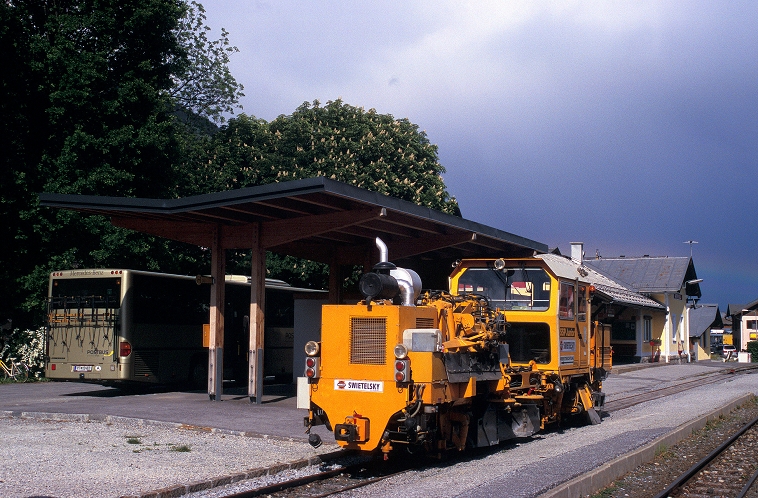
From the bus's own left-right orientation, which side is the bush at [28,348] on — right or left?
on its left

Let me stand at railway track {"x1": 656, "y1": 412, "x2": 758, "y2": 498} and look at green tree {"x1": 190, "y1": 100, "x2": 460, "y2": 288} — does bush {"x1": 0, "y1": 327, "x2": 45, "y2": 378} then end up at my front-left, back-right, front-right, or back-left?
front-left

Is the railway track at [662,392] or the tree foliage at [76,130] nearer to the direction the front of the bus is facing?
the railway track

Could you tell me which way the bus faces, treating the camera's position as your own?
facing away from the viewer and to the right of the viewer

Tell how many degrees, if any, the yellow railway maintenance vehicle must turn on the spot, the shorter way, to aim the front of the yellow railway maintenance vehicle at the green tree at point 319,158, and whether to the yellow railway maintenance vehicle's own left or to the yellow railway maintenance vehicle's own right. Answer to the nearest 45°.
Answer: approximately 135° to the yellow railway maintenance vehicle's own right

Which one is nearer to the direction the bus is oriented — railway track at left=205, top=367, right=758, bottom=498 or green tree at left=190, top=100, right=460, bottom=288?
the green tree

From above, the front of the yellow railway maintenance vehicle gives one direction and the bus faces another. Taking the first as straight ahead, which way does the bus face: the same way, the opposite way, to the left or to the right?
the opposite way

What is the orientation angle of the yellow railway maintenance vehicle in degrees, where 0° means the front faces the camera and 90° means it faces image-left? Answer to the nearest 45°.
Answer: approximately 45°

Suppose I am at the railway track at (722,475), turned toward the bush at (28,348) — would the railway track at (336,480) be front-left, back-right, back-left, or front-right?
front-left
